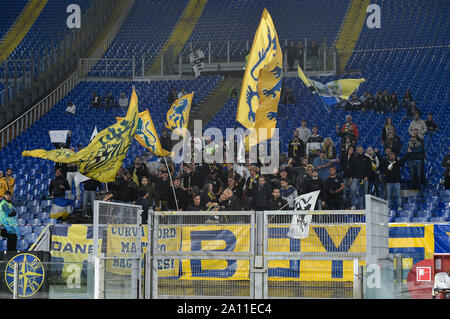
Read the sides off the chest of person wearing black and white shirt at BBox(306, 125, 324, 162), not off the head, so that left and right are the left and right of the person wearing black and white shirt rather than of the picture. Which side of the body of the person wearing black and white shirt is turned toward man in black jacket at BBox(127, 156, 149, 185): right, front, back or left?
right

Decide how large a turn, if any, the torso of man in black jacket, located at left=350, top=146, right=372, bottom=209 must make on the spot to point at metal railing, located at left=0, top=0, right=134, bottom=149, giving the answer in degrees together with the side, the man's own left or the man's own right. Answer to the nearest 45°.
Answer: approximately 135° to the man's own right

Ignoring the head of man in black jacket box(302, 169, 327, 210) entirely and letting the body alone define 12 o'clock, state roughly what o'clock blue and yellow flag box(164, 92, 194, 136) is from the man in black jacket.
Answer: The blue and yellow flag is roughly at 4 o'clock from the man in black jacket.

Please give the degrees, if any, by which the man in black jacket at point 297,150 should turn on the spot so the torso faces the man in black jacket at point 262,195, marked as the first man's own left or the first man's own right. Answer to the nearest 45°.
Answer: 0° — they already face them

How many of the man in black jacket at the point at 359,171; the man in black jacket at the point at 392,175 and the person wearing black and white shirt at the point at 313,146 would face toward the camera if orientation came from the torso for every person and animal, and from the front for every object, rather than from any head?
3

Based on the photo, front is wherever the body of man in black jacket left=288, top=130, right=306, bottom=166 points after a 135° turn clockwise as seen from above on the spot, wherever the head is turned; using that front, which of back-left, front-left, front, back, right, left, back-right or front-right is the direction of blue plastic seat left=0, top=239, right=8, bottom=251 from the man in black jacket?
front-left

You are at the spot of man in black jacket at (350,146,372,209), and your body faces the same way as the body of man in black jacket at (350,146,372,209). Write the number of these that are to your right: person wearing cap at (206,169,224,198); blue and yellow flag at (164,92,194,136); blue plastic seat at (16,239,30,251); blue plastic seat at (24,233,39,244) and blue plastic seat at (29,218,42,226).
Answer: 5

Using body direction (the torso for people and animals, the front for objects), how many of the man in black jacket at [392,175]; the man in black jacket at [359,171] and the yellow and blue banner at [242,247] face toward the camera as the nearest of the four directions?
3

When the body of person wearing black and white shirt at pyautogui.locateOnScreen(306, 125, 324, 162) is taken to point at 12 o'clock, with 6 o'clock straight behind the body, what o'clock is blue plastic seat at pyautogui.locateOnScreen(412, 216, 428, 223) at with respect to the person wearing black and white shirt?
The blue plastic seat is roughly at 10 o'clock from the person wearing black and white shirt.

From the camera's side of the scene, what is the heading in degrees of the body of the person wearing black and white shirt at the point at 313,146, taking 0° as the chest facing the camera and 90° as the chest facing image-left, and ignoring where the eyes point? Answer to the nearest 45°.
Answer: approximately 0°

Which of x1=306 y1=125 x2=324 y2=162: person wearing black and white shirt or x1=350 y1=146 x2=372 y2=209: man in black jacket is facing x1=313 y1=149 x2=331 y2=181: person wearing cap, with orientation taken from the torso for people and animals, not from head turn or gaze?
x1=306 y1=125 x2=324 y2=162: person wearing black and white shirt

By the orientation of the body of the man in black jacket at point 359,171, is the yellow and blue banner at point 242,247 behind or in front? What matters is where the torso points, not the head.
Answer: in front

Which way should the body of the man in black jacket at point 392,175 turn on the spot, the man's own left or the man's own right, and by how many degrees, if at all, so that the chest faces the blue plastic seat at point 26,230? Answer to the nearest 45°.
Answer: approximately 90° to the man's own right
